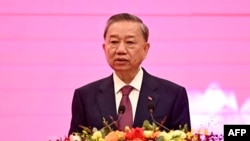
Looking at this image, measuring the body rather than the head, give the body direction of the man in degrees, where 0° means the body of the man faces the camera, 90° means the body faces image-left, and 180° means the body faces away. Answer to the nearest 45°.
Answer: approximately 0°

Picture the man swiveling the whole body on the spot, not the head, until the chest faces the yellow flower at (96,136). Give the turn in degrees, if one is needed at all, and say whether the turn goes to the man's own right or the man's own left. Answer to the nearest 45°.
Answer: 0° — they already face it

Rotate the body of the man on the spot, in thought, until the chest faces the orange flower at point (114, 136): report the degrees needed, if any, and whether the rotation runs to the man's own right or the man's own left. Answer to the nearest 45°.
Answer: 0° — they already face it
